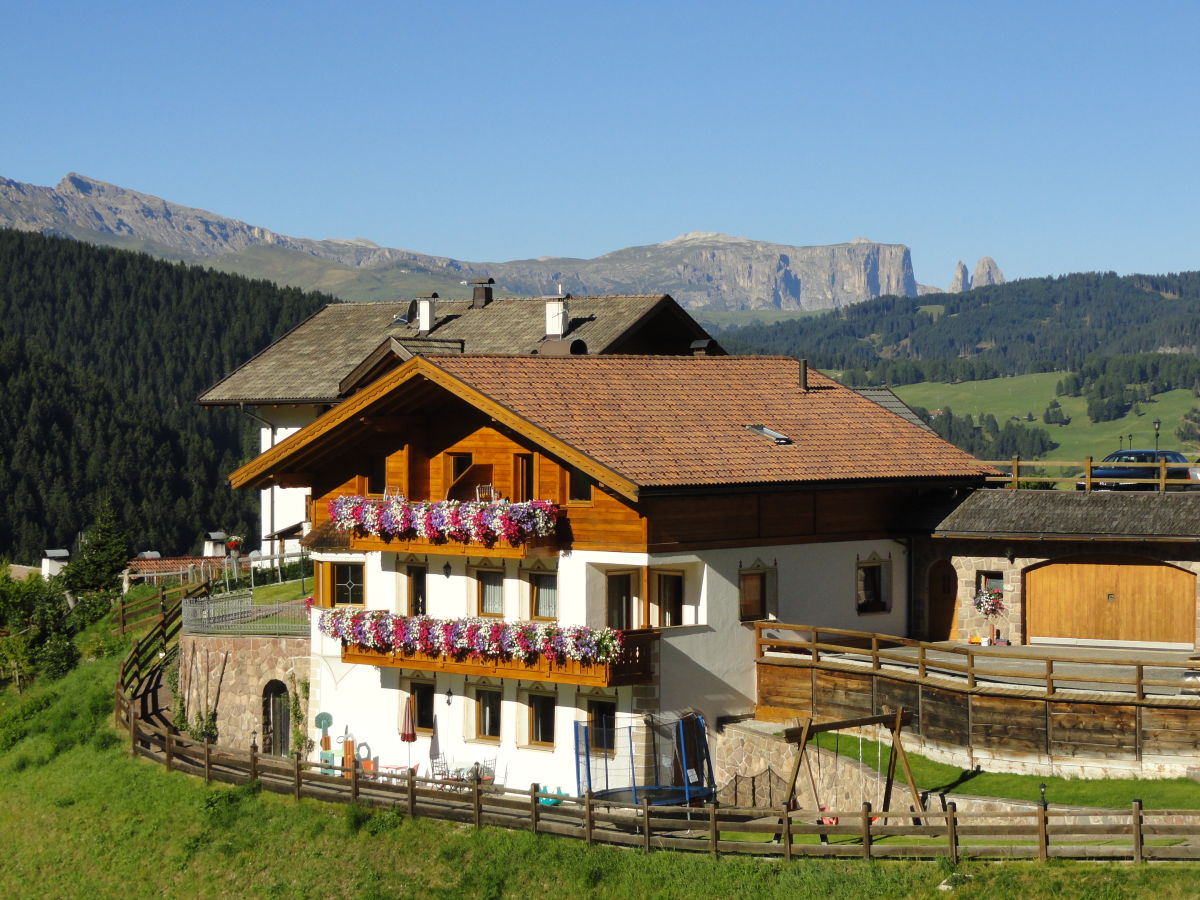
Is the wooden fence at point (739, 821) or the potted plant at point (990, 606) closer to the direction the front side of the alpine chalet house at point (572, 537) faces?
the wooden fence

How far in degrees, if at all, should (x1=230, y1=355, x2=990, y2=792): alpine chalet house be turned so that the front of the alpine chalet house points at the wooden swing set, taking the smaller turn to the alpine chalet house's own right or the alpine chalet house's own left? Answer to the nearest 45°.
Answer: approximately 90° to the alpine chalet house's own left

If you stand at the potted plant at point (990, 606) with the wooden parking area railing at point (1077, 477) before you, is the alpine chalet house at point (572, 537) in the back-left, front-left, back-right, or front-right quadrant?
back-left

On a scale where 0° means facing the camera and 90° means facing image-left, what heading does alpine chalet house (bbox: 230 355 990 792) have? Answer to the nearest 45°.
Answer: approximately 45°

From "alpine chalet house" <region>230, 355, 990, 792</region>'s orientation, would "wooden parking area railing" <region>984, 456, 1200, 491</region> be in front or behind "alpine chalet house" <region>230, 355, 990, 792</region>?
behind

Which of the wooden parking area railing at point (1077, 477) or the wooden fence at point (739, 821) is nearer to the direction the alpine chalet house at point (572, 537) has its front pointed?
the wooden fence

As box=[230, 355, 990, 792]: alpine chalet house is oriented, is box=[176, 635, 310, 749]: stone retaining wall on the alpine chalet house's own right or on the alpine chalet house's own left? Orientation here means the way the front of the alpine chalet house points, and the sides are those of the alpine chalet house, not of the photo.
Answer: on the alpine chalet house's own right

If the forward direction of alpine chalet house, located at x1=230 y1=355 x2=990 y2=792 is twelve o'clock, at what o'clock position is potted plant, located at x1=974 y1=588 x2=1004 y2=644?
The potted plant is roughly at 7 o'clock from the alpine chalet house.
